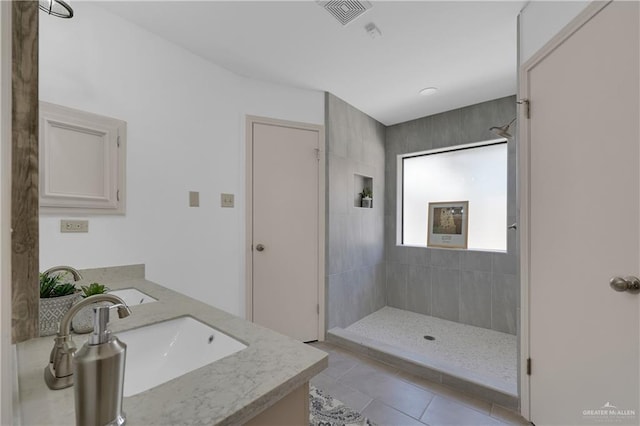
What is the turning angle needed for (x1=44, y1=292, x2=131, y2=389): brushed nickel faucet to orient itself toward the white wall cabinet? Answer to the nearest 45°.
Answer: approximately 90° to its left

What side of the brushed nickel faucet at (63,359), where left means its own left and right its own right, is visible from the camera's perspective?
right

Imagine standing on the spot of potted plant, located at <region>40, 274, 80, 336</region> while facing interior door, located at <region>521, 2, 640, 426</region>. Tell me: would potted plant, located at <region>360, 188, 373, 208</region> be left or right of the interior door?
left

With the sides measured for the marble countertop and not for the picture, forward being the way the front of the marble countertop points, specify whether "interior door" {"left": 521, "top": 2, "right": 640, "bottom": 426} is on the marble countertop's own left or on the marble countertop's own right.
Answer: on the marble countertop's own right

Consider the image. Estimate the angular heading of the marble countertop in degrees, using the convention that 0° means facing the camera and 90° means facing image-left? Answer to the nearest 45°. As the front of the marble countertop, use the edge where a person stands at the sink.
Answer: approximately 225°

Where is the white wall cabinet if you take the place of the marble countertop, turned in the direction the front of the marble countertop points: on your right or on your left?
on your left

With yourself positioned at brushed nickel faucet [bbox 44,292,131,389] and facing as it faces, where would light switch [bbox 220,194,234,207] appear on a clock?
The light switch is roughly at 10 o'clock from the brushed nickel faucet.

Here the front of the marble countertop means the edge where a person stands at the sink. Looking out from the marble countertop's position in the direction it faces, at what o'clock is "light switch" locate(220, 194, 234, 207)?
The light switch is roughly at 11 o'clock from the marble countertop.
